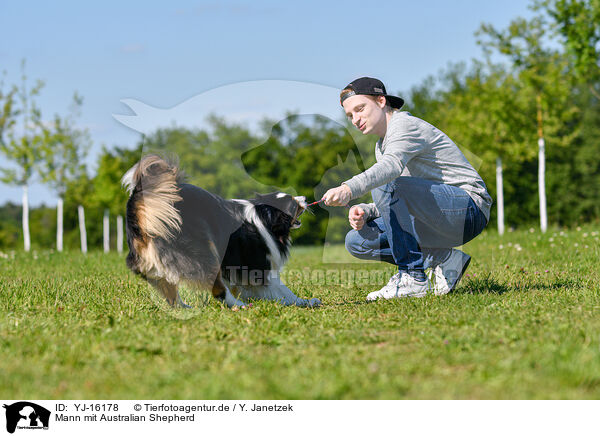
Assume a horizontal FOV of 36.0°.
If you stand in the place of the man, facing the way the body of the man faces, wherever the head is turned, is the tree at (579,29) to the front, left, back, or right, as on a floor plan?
right

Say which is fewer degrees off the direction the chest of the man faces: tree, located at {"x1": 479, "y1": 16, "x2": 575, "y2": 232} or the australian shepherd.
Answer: the australian shepherd

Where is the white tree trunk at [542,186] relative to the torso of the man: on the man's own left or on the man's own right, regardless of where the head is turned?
on the man's own right

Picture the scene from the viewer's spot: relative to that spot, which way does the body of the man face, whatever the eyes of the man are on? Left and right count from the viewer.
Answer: facing to the left of the viewer
